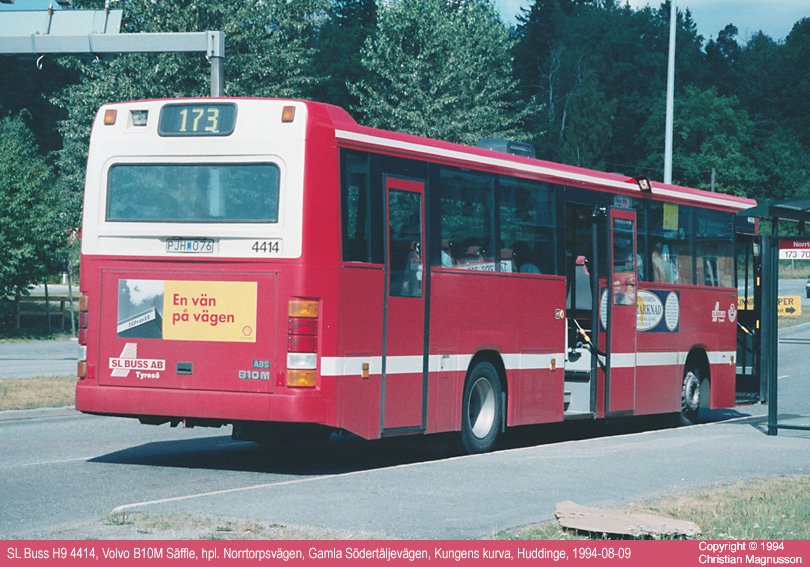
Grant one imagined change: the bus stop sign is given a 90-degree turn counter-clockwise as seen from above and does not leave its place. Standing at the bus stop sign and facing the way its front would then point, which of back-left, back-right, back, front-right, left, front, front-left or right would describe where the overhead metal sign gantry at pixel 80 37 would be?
back

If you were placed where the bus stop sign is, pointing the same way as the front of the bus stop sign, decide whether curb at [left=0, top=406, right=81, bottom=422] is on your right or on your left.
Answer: on your right

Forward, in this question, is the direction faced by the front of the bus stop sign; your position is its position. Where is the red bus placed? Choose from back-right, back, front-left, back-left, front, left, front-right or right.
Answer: front-right

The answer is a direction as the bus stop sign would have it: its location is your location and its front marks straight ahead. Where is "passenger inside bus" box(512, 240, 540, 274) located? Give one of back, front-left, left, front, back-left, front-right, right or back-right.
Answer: front-right

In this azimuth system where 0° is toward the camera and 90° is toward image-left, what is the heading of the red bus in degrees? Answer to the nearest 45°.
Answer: approximately 225°

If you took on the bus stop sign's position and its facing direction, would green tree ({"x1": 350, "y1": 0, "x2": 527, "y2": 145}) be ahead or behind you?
behind

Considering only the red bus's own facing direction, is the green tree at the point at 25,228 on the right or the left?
on its left

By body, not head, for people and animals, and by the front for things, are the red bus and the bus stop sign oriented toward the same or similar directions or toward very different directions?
very different directions

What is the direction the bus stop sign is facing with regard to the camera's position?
facing the viewer

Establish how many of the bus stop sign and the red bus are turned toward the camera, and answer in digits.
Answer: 1
